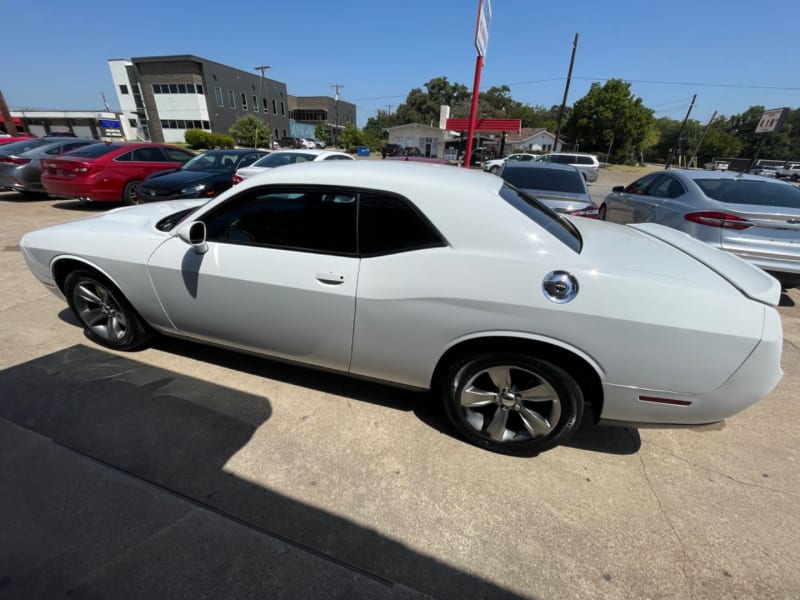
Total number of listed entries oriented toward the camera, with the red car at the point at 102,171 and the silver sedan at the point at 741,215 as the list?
0

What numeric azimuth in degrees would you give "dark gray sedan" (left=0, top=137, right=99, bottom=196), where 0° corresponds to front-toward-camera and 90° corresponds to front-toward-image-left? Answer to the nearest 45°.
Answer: approximately 225°

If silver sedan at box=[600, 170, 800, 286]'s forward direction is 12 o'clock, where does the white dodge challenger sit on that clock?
The white dodge challenger is roughly at 8 o'clock from the silver sedan.

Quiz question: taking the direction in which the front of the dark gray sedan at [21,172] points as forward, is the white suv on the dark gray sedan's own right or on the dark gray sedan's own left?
on the dark gray sedan's own right

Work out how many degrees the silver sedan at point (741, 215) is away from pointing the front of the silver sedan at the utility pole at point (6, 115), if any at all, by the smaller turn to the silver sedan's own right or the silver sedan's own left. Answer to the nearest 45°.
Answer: approximately 45° to the silver sedan's own left

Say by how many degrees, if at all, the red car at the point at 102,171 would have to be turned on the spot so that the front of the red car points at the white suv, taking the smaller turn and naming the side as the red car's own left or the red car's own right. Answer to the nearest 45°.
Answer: approximately 45° to the red car's own right

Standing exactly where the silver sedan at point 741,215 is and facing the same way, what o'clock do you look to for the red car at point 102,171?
The red car is roughly at 10 o'clock from the silver sedan.

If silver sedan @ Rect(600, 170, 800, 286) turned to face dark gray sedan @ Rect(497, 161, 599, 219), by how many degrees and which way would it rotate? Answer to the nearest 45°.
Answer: approximately 45° to its left

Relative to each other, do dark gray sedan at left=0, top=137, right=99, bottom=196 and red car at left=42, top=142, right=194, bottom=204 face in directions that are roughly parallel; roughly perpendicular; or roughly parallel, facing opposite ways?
roughly parallel

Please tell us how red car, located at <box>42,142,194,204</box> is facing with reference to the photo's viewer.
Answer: facing away from the viewer and to the right of the viewer

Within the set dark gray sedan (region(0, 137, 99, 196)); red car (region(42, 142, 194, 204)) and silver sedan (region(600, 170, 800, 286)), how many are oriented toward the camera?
0

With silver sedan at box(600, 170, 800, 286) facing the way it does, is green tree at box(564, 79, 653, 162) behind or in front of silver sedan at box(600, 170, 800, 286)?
in front

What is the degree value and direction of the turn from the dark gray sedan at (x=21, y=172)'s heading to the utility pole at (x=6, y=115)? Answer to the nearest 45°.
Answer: approximately 45° to its left

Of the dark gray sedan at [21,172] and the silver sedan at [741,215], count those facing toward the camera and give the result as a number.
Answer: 0

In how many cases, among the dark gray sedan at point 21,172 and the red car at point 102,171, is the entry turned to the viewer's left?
0

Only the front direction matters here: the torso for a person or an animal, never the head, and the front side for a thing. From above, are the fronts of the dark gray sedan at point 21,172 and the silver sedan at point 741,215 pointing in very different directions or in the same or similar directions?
same or similar directions

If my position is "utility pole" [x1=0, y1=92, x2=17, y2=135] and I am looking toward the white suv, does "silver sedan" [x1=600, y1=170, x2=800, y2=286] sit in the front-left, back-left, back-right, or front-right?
front-right
